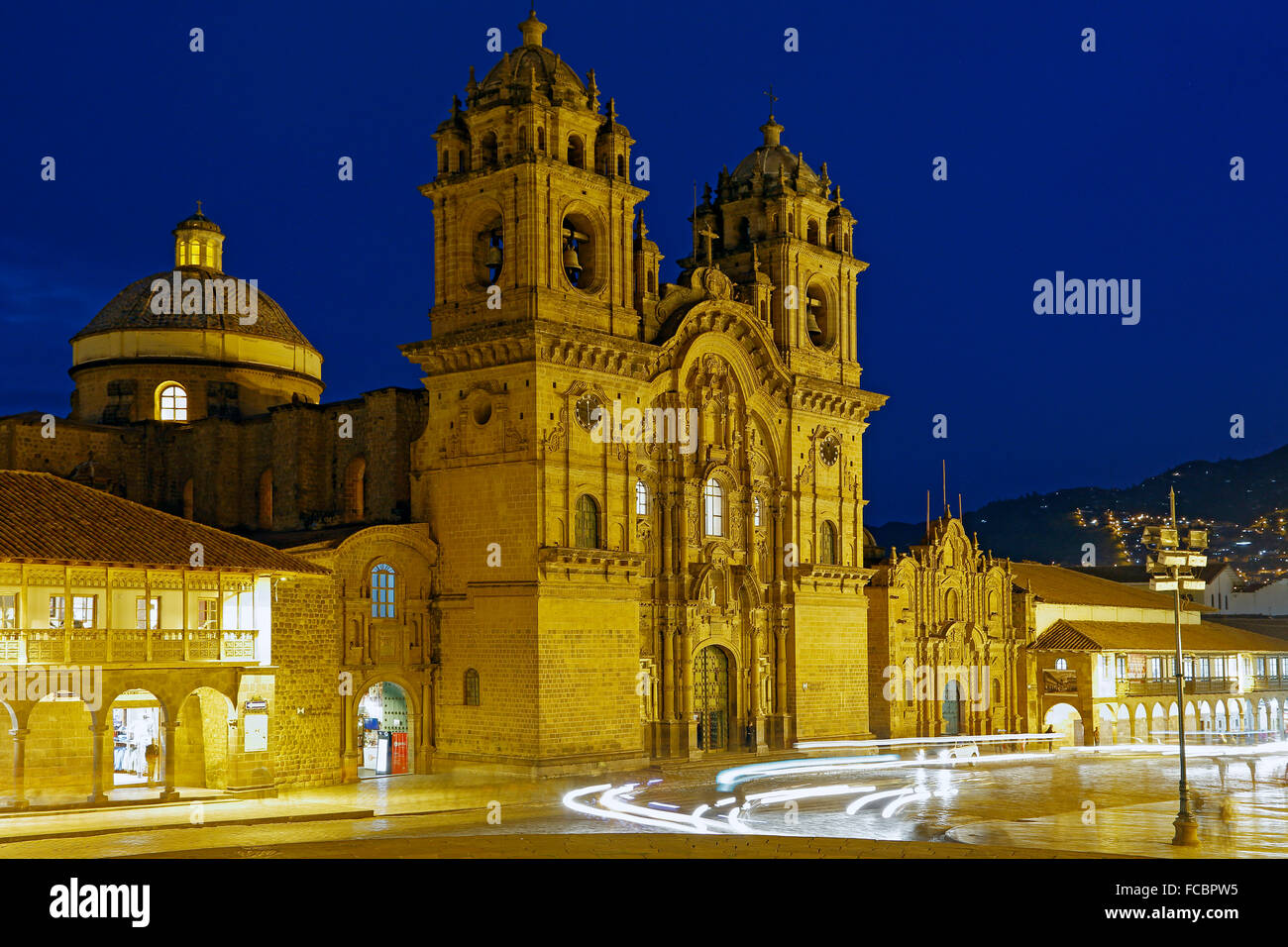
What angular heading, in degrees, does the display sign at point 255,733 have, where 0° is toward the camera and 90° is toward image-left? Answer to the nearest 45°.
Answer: approximately 0°
